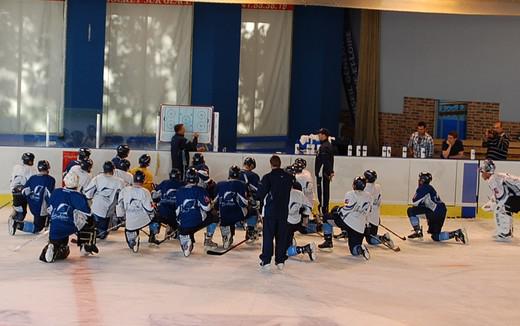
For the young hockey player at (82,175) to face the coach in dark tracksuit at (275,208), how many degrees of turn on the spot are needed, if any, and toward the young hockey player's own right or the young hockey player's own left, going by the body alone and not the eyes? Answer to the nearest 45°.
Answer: approximately 90° to the young hockey player's own right

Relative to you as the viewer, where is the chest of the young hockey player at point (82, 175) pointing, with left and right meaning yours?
facing away from the viewer and to the right of the viewer

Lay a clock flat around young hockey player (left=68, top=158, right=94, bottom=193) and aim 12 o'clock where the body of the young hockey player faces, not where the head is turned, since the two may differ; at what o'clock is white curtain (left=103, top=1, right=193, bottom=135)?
The white curtain is roughly at 11 o'clock from the young hockey player.

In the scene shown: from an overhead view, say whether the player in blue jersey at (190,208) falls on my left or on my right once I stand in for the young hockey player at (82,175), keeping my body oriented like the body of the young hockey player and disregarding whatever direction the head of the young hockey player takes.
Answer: on my right

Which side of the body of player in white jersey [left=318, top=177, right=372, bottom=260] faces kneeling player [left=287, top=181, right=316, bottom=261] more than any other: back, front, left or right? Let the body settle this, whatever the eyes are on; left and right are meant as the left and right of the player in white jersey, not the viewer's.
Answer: left

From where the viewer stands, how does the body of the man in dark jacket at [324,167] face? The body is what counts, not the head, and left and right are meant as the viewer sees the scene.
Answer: facing to the left of the viewer
